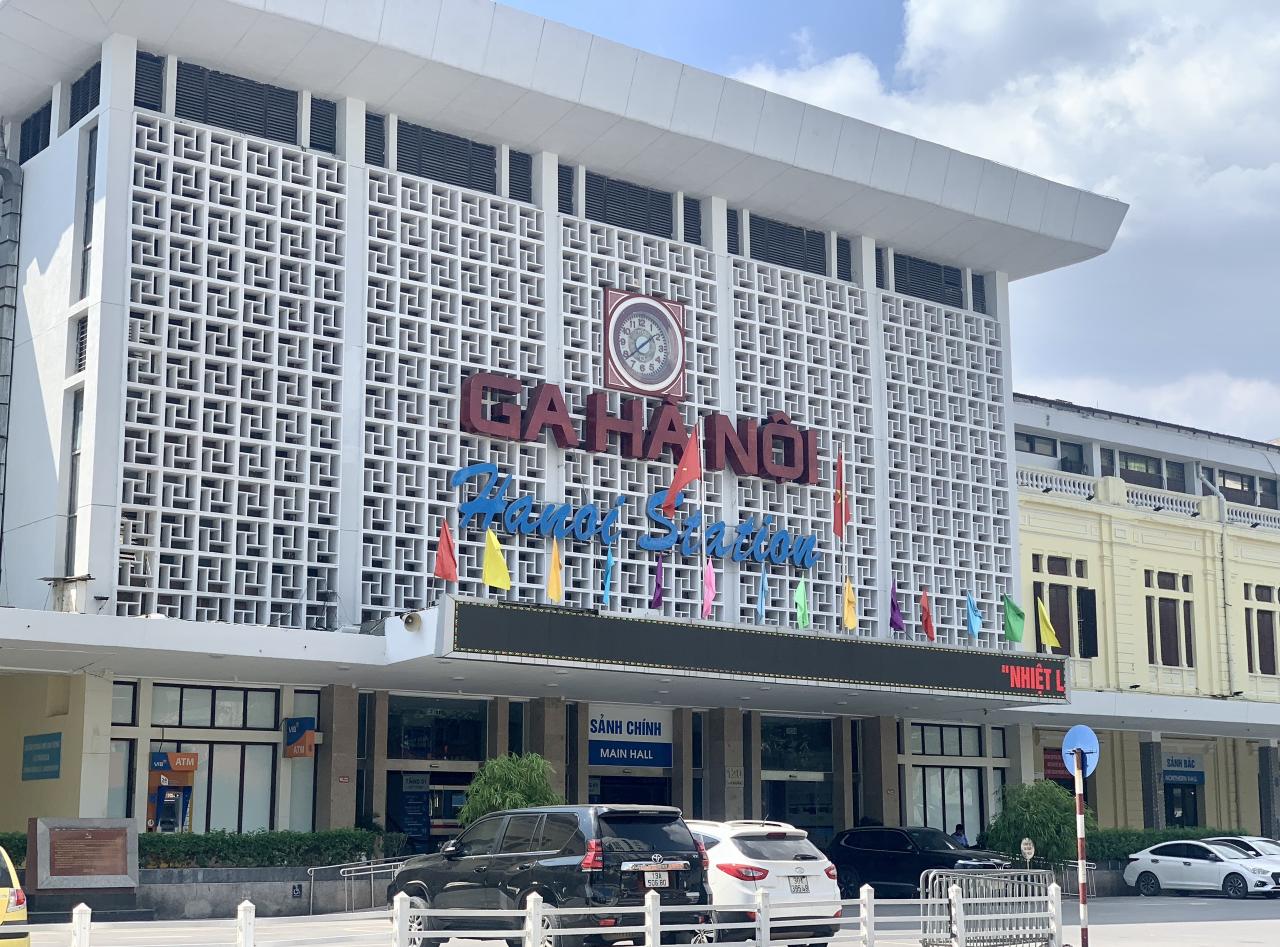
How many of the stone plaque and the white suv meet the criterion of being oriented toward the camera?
1

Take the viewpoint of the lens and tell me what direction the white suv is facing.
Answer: facing away from the viewer and to the left of the viewer

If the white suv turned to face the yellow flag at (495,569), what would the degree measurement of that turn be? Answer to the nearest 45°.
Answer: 0° — it already faces it

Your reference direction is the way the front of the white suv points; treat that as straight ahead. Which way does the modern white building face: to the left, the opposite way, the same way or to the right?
the opposite way

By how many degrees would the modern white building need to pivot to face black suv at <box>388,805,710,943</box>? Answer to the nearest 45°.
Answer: approximately 45° to its right

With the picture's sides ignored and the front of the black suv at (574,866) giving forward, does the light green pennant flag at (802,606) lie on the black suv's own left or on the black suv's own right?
on the black suv's own right

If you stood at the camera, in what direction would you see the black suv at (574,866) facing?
facing away from the viewer and to the left of the viewer
